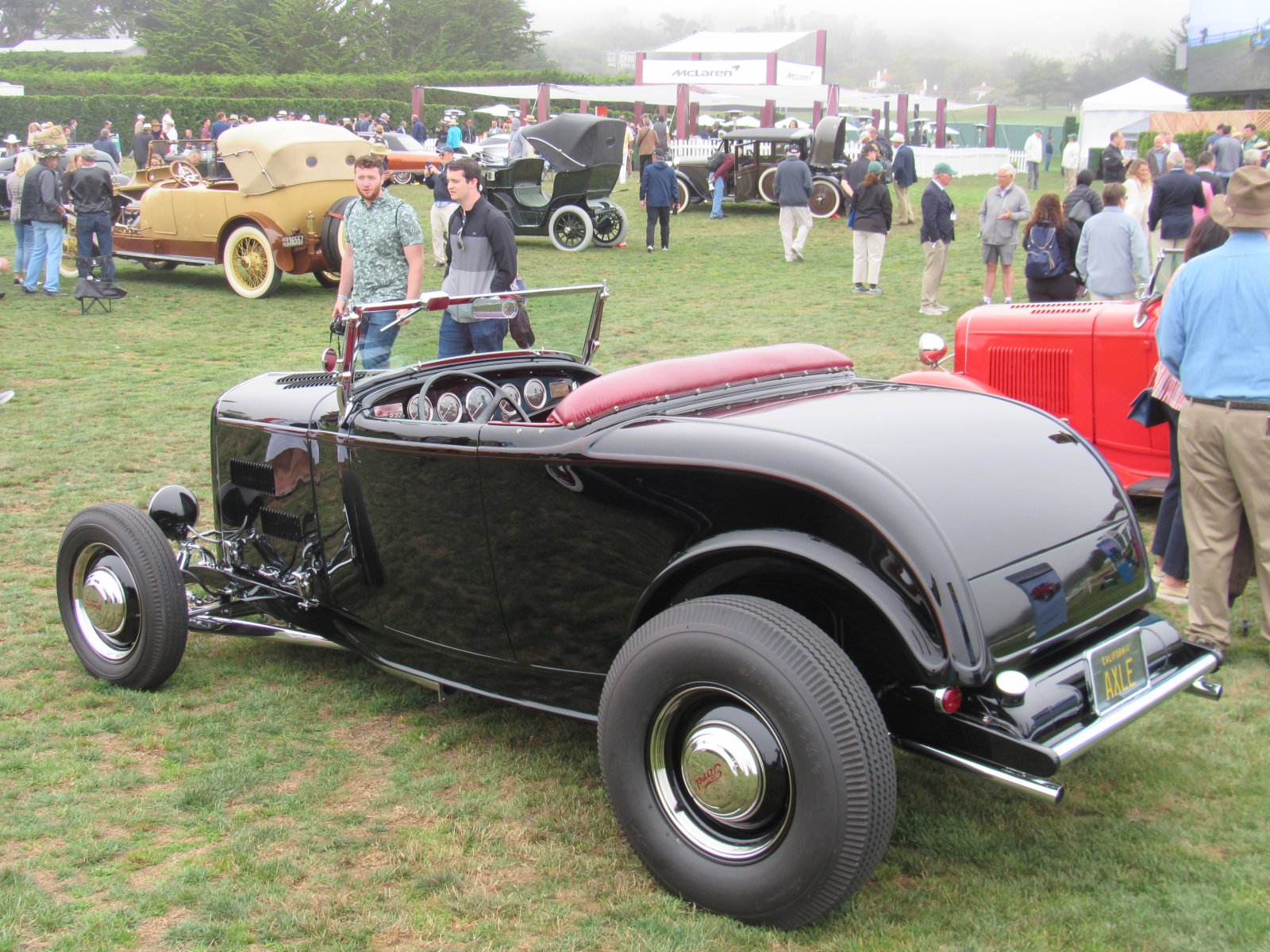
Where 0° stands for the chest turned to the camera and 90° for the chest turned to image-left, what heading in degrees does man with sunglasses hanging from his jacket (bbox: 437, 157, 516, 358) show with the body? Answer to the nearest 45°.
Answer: approximately 45°

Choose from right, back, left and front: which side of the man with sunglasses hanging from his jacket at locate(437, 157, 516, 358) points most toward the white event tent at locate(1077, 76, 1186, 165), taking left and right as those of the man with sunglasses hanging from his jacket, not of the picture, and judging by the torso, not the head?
back

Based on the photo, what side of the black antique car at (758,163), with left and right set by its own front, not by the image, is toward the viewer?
left

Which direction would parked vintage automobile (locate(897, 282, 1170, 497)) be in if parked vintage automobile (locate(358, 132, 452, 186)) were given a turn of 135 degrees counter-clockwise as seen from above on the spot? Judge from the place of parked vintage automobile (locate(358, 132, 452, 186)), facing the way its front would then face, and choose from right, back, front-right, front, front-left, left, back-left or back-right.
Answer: front-right

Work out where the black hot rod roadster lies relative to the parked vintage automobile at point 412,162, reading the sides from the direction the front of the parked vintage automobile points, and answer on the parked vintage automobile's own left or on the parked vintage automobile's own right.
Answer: on the parked vintage automobile's own left

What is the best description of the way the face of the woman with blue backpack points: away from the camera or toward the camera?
away from the camera

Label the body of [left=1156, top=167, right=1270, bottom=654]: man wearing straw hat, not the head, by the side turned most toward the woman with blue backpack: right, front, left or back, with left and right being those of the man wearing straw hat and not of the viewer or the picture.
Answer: front

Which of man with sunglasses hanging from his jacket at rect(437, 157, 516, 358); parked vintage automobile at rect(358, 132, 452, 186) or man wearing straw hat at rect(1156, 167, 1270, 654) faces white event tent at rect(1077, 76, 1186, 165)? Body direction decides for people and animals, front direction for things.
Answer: the man wearing straw hat

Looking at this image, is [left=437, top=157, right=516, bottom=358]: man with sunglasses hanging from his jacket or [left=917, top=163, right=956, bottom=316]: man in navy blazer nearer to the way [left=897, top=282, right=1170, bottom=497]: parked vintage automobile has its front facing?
the man with sunglasses hanging from his jacket

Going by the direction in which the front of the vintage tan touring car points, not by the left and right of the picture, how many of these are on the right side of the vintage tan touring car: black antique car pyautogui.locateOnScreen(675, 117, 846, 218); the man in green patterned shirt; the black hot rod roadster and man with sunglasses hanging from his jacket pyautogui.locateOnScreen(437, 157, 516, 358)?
1

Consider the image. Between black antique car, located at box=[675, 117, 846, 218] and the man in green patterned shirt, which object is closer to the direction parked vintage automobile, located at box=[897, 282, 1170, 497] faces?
the man in green patterned shirt

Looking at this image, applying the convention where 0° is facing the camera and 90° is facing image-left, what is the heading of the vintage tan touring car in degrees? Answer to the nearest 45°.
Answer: approximately 135°

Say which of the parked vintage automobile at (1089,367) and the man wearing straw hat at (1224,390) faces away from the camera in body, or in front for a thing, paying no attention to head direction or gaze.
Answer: the man wearing straw hat

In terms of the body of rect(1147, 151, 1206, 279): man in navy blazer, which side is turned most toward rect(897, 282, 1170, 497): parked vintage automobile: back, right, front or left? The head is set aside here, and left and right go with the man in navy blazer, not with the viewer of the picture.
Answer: back

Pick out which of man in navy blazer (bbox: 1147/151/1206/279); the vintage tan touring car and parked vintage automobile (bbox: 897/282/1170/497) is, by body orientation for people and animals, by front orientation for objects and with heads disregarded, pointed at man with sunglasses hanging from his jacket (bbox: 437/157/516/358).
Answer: the parked vintage automobile

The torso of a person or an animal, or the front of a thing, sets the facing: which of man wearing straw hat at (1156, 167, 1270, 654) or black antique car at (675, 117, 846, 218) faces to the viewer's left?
the black antique car

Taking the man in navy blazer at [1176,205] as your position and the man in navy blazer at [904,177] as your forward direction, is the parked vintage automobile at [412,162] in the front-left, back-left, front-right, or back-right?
front-left

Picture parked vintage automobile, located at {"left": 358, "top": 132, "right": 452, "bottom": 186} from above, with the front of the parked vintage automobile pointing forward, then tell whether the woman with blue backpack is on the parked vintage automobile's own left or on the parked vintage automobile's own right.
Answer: on the parked vintage automobile's own left

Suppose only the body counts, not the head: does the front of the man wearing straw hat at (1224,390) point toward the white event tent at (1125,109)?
yes
